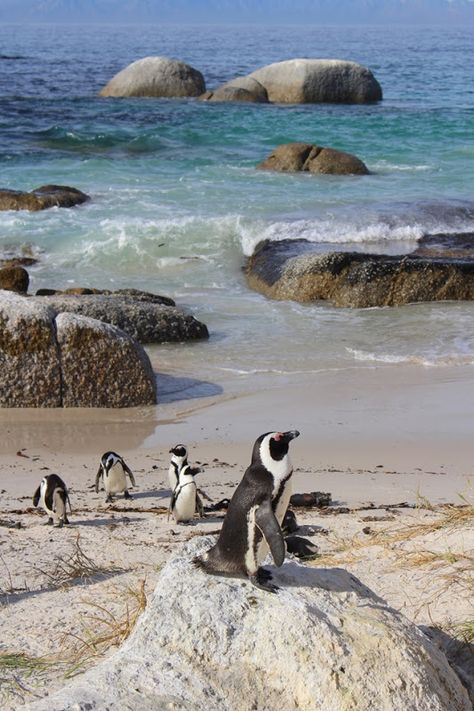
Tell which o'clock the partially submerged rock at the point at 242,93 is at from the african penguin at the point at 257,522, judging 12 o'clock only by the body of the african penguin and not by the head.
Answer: The partially submerged rock is roughly at 9 o'clock from the african penguin.

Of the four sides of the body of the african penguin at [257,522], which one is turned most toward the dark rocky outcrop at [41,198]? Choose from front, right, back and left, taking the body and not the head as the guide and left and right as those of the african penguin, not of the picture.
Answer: left

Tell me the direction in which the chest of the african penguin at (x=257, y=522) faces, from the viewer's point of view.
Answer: to the viewer's right

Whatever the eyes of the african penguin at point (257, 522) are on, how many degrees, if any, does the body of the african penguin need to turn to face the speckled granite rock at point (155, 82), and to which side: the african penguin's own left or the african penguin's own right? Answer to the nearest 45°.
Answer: approximately 90° to the african penguin's own left

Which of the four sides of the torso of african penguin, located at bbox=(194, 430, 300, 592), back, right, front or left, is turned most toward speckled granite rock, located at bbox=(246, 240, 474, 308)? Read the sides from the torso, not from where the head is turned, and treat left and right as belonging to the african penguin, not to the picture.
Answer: left

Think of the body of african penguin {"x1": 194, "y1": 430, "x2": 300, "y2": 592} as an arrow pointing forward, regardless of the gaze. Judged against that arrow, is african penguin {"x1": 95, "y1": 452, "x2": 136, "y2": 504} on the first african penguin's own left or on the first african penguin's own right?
on the first african penguin's own left
